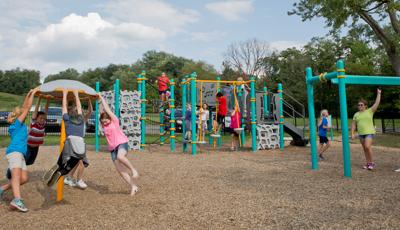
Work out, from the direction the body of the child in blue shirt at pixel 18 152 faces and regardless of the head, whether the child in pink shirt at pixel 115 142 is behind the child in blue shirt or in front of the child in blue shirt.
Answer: in front
